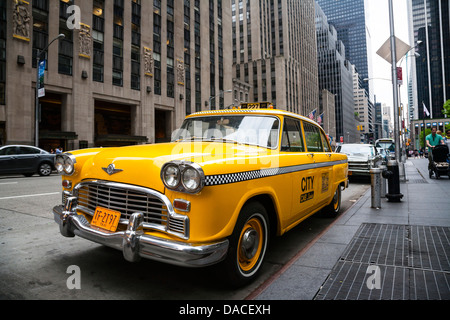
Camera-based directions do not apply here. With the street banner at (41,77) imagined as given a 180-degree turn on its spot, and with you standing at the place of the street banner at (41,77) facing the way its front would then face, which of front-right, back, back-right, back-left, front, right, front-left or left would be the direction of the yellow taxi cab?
back-right

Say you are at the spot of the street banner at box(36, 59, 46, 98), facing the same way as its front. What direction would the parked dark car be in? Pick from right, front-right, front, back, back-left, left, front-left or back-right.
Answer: front-left

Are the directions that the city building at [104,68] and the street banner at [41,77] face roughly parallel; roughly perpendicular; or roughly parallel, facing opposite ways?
roughly perpendicular

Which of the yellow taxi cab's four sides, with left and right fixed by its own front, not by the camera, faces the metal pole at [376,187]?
back

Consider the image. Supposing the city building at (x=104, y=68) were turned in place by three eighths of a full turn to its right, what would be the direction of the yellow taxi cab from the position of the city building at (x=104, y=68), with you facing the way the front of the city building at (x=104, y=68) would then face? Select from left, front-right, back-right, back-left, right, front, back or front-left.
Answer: left

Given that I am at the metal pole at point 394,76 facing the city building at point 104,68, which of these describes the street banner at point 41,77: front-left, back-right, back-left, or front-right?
front-left

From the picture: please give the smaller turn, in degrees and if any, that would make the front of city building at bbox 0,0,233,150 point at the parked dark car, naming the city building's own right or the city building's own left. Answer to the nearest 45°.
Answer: approximately 45° to the city building's own right

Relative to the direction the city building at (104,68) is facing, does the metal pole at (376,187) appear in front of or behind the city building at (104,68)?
in front

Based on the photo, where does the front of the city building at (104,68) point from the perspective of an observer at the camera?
facing the viewer and to the right of the viewer

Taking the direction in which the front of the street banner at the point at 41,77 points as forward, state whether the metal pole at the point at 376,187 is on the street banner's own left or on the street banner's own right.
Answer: on the street banner's own left

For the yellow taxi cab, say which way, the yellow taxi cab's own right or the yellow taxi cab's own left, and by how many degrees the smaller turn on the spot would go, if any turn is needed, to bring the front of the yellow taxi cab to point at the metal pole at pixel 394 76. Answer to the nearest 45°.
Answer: approximately 180°

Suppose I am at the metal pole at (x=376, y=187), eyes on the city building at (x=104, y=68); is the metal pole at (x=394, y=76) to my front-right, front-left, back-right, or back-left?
front-right

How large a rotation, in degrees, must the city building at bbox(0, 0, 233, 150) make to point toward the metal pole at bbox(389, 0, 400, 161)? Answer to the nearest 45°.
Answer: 0° — it already faces it

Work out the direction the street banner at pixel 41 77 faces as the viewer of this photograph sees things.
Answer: facing the viewer and to the left of the viewer

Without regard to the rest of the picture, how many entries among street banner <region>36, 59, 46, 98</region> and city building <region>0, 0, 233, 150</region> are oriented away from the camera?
0
